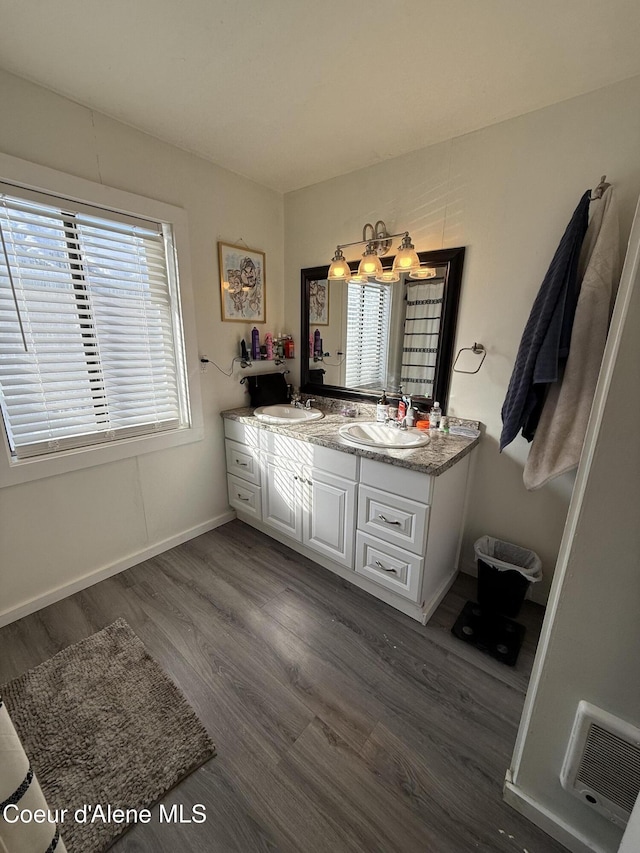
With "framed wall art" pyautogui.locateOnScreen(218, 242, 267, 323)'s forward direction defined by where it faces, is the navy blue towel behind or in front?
in front

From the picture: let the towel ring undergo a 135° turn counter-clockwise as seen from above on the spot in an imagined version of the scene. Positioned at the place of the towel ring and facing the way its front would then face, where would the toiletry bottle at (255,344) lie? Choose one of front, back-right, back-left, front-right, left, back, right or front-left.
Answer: back

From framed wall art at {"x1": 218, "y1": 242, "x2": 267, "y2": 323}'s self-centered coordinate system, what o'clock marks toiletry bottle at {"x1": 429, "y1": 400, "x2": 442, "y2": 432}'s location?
The toiletry bottle is roughly at 12 o'clock from the framed wall art.

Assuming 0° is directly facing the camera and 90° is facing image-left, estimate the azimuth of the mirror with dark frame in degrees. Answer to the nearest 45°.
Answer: approximately 45°

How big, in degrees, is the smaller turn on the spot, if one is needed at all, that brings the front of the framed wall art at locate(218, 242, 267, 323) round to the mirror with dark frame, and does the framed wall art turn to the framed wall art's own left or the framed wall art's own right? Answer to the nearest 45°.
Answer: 0° — it already faces it

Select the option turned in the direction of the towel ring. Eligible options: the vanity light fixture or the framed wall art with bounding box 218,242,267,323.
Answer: the framed wall art

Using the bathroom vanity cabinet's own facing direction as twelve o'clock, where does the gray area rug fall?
The gray area rug is roughly at 12 o'clock from the bathroom vanity cabinet.

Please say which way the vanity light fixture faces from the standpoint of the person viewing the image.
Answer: facing the viewer and to the left of the viewer

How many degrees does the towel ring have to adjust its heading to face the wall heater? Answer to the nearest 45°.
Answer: approximately 45° to its left

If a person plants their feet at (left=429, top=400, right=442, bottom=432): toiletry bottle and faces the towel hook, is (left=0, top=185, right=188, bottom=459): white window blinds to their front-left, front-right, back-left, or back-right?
back-right

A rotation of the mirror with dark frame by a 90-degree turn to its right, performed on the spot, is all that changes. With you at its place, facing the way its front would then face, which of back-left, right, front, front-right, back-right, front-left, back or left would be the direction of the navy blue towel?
back

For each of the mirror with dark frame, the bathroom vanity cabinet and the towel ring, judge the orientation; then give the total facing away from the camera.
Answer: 0

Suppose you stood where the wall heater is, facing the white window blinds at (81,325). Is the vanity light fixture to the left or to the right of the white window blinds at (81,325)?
right

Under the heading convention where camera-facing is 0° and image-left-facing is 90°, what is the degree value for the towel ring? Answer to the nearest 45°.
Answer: approximately 45°

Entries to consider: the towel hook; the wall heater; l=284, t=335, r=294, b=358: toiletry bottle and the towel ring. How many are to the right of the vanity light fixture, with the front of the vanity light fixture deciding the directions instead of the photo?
1

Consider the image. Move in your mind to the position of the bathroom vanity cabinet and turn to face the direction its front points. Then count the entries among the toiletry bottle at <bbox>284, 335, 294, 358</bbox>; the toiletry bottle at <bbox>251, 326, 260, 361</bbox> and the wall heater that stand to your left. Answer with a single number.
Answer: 1

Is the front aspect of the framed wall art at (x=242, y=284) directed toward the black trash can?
yes
